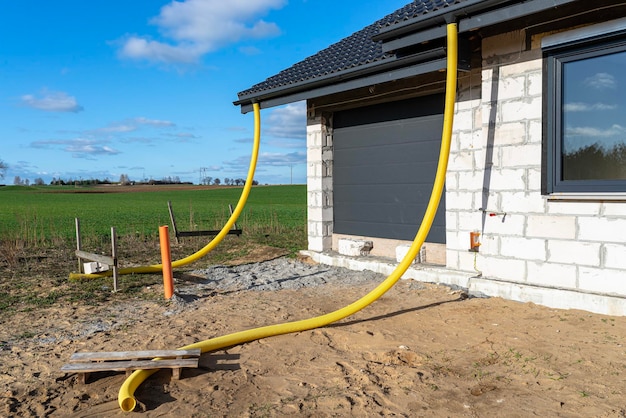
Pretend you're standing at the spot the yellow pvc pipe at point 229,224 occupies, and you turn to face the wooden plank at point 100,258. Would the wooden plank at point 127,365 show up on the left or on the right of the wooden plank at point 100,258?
left

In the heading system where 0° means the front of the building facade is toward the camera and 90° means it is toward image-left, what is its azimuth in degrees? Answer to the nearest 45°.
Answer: approximately 45°

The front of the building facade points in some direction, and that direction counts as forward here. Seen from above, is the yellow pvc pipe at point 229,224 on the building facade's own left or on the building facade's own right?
on the building facade's own right

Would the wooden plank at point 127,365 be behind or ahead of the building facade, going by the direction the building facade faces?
ahead

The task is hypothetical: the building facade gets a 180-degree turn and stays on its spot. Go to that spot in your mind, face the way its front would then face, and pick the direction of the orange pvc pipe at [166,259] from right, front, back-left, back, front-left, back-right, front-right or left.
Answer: back-left

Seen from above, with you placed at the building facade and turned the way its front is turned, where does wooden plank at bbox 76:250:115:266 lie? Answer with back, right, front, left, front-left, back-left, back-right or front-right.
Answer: front-right

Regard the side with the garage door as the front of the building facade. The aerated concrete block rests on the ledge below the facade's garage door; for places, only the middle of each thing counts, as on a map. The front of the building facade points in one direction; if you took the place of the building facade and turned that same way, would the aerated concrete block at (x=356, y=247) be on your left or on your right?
on your right
